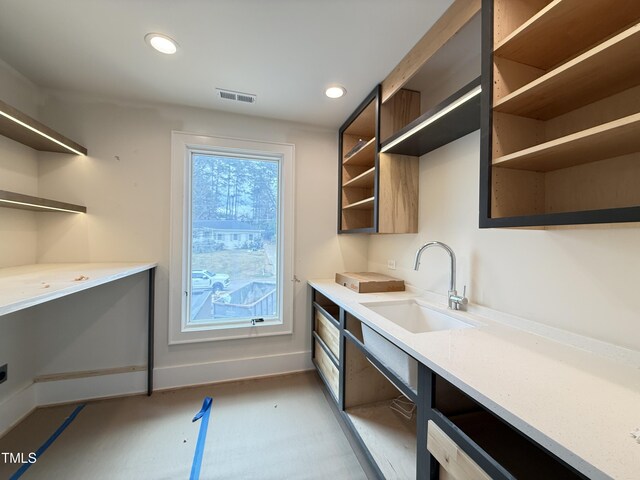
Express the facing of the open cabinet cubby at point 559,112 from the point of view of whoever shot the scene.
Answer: facing the viewer and to the left of the viewer

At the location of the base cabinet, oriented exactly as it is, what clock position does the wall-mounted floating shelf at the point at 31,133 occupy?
The wall-mounted floating shelf is roughly at 1 o'clock from the base cabinet.

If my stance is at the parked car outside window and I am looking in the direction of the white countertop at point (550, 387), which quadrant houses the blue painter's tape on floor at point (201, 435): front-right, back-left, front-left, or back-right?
front-right

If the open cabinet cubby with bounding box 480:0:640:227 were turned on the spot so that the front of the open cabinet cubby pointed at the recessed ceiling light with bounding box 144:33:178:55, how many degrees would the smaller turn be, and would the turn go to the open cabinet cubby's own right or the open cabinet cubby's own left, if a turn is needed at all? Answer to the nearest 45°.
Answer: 0° — it already faces it

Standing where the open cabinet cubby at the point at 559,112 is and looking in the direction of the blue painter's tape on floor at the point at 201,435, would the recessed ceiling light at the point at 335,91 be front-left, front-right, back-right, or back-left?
front-right

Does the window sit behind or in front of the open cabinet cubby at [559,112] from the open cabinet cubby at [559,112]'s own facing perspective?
in front

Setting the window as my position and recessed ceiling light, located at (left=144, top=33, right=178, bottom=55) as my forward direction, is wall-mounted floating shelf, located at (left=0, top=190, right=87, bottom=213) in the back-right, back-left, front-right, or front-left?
front-right

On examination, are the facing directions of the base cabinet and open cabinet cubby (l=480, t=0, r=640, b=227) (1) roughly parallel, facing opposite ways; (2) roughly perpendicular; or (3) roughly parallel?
roughly parallel

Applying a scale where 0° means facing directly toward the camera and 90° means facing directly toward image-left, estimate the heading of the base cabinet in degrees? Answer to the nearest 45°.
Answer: approximately 45°

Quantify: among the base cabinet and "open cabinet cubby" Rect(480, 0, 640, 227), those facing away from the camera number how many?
0

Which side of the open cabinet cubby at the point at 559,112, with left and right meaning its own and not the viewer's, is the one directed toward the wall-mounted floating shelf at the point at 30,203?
front
